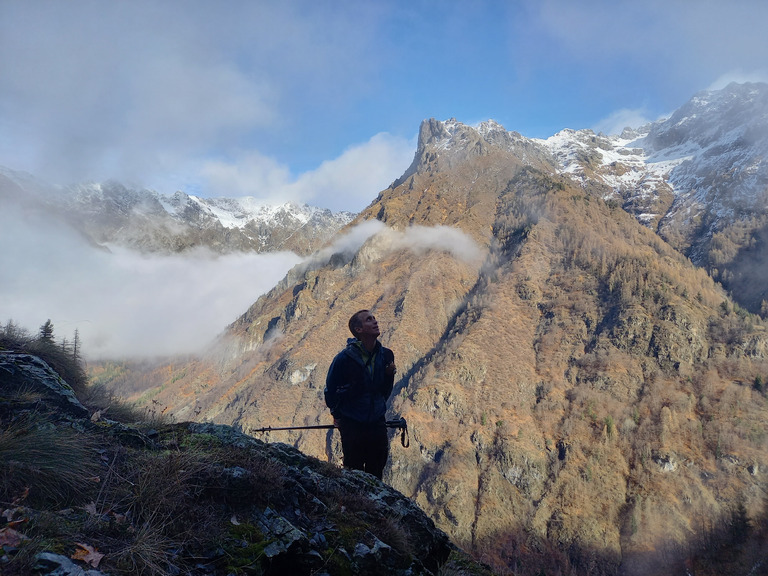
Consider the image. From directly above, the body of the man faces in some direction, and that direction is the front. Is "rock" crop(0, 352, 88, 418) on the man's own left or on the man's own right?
on the man's own right

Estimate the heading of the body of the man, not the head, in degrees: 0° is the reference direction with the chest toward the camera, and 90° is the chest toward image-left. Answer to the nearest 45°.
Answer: approximately 315°
